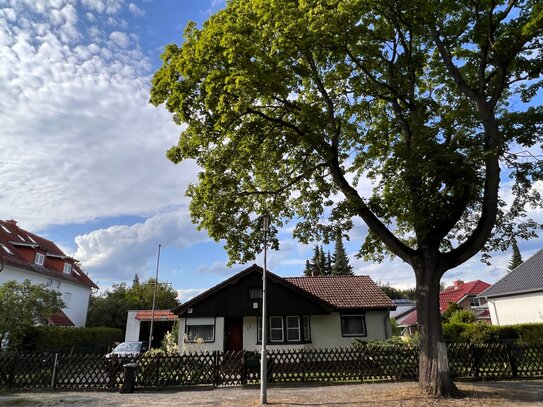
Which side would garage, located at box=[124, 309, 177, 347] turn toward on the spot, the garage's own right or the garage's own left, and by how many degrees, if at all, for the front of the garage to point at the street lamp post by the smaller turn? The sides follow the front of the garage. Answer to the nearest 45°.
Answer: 0° — it already faces it

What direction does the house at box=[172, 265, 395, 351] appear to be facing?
toward the camera

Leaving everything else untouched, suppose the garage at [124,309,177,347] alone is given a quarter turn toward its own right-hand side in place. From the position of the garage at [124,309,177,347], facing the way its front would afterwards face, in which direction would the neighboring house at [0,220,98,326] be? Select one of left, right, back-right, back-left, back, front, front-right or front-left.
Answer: front

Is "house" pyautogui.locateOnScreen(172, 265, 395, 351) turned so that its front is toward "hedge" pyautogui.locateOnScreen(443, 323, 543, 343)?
no

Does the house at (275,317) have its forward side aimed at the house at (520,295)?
no

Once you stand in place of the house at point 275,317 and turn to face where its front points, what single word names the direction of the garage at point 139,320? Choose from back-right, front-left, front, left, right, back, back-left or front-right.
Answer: back-right

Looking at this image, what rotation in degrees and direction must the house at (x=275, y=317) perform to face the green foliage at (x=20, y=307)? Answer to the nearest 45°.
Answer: approximately 90° to its right

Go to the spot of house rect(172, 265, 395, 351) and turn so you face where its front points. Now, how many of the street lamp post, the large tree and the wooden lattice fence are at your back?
0

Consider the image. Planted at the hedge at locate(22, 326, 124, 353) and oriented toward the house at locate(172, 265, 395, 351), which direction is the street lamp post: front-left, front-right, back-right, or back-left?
front-right

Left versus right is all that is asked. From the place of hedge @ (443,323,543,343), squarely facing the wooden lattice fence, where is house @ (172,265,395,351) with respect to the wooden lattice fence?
right

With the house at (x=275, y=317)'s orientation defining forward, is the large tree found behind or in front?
in front

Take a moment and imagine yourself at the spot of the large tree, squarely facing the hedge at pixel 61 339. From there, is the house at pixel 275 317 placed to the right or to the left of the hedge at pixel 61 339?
right

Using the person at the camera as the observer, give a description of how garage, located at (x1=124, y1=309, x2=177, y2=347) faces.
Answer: facing the viewer

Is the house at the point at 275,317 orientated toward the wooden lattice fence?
yes

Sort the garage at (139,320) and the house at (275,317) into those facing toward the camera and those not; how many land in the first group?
2

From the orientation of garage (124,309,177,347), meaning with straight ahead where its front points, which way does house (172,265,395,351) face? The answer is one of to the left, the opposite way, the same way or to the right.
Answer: the same way

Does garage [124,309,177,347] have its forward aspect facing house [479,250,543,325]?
no
